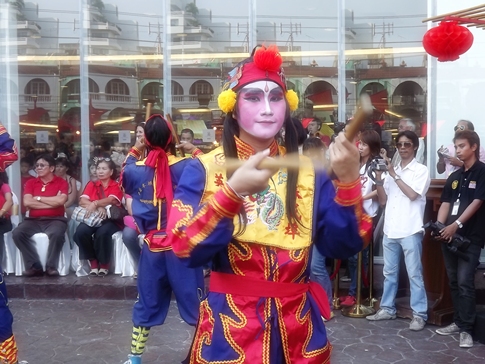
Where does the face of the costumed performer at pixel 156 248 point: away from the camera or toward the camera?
away from the camera

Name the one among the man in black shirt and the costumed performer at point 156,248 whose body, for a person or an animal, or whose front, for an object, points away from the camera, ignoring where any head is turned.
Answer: the costumed performer

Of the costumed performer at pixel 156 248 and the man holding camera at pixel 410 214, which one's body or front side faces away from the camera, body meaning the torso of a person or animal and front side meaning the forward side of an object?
the costumed performer

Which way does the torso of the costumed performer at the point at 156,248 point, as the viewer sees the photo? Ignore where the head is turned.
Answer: away from the camera

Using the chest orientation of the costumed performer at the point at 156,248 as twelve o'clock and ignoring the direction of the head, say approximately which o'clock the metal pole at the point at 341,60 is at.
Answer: The metal pole is roughly at 1 o'clock from the costumed performer.

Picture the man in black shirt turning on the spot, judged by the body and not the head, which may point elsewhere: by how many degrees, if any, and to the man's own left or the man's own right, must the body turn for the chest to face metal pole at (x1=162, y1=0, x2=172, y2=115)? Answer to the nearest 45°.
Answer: approximately 90° to the man's own right

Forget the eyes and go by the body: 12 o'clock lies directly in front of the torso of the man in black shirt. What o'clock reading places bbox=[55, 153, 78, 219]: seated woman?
The seated woman is roughly at 2 o'clock from the man in black shirt.

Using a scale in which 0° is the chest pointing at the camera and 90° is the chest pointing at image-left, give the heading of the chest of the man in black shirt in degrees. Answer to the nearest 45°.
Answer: approximately 45°
